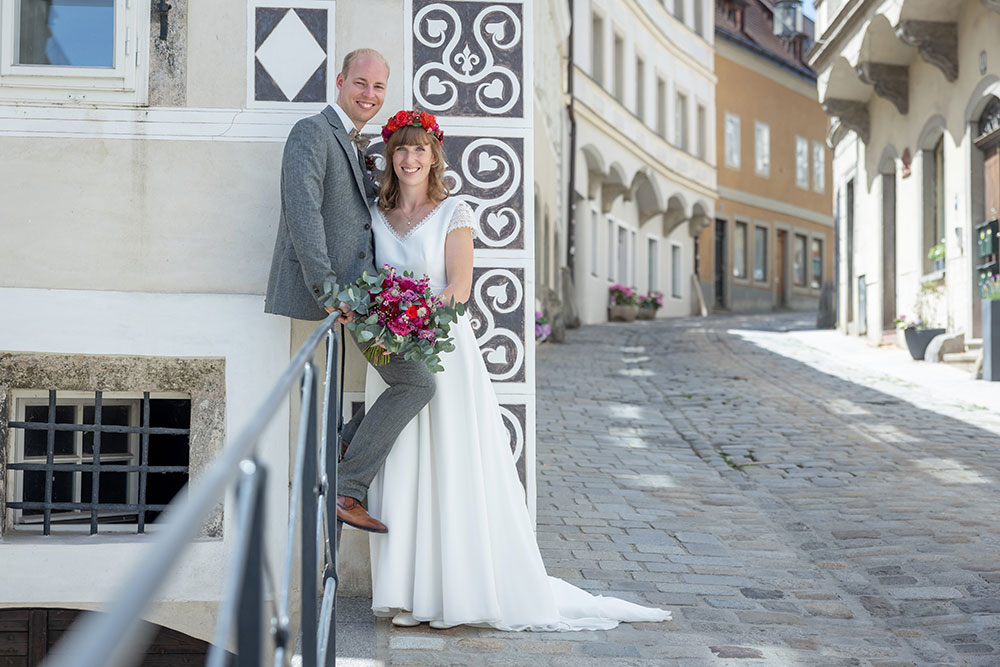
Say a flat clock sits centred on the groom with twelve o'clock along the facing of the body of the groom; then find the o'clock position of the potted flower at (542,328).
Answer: The potted flower is roughly at 8 o'clock from the groom.

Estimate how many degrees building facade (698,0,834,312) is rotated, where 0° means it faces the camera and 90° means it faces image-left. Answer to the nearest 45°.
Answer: approximately 315°

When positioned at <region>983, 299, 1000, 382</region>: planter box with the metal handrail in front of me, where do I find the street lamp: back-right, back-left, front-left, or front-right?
back-right

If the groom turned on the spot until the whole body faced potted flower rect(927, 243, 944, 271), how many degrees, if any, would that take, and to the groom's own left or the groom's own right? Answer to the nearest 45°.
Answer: approximately 90° to the groom's own left

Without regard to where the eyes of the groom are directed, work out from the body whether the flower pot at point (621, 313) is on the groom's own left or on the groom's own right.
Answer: on the groom's own left

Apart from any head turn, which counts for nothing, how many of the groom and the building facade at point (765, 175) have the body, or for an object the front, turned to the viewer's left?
0

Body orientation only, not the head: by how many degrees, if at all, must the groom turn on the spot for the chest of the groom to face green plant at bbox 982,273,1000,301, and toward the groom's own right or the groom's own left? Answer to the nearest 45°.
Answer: approximately 90° to the groom's own left

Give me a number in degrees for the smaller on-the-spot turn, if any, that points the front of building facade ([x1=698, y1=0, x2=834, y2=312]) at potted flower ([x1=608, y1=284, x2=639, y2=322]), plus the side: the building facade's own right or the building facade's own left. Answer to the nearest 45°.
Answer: approximately 45° to the building facade's own right

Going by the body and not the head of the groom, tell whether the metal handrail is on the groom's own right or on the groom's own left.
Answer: on the groom's own right

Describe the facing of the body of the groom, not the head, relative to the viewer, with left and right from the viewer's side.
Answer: facing the viewer and to the right of the viewer

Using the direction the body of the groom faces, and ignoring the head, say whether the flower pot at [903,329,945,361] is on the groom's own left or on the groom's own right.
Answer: on the groom's own left

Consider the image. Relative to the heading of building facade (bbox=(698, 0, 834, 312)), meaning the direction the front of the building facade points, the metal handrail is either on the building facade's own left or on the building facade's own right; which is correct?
on the building facade's own right
